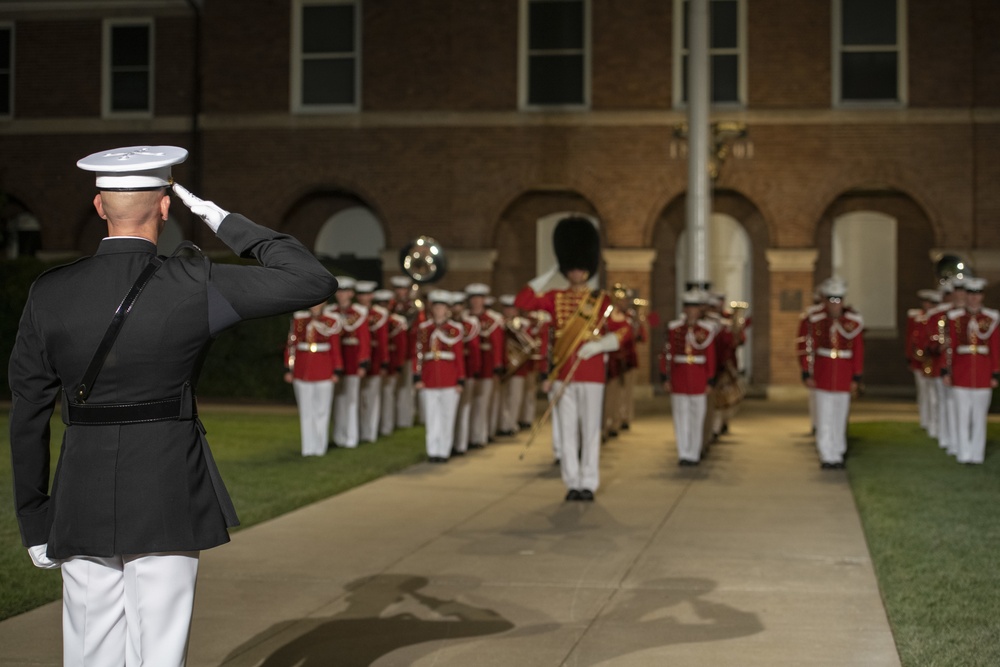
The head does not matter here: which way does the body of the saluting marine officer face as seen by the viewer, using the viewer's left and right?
facing away from the viewer

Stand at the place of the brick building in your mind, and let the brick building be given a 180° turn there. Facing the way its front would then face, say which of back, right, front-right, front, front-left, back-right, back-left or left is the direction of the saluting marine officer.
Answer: back

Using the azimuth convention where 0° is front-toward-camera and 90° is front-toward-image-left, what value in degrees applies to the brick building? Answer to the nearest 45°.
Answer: approximately 0°
